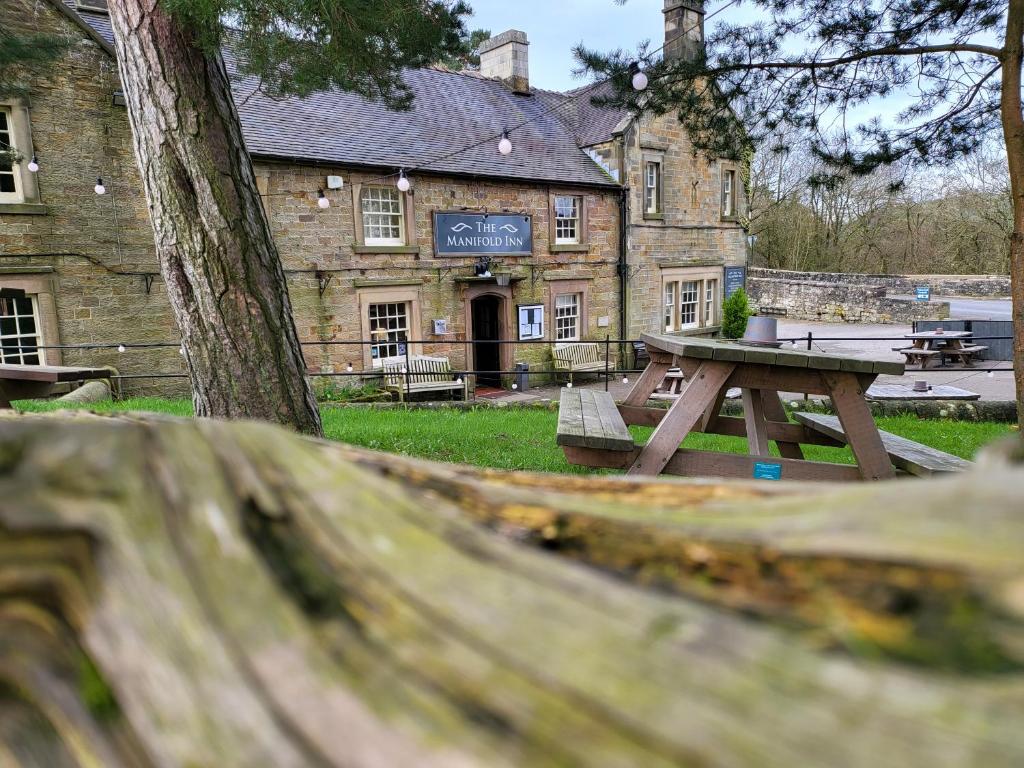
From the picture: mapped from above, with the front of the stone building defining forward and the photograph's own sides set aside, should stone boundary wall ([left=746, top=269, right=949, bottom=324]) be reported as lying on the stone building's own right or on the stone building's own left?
on the stone building's own left

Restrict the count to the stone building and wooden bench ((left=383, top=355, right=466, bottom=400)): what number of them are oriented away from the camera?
0

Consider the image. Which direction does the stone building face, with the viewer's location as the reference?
facing the viewer and to the right of the viewer

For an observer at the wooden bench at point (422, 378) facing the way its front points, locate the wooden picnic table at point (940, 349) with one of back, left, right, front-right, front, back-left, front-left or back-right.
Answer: front-left

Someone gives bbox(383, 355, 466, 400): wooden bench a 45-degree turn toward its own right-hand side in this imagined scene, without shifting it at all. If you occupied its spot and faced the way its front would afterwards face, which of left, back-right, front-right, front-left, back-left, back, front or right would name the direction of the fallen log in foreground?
front

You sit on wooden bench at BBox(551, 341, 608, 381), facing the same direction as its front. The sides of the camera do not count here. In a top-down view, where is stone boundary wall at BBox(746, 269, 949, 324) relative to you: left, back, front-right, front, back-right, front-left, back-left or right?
left

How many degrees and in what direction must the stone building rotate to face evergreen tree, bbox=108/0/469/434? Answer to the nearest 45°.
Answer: approximately 45° to its right

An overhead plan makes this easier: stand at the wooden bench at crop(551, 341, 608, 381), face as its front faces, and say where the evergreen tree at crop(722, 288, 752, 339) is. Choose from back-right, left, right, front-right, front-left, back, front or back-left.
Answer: left

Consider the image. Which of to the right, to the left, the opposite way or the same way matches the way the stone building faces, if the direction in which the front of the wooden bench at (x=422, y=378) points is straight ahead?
the same way

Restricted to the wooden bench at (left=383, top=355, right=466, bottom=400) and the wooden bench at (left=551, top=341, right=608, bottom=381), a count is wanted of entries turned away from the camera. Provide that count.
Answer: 0

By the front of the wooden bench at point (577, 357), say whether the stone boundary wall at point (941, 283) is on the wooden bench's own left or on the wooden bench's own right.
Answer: on the wooden bench's own left

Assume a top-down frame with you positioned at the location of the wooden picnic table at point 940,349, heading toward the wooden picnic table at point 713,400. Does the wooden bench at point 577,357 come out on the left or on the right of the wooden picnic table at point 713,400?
right

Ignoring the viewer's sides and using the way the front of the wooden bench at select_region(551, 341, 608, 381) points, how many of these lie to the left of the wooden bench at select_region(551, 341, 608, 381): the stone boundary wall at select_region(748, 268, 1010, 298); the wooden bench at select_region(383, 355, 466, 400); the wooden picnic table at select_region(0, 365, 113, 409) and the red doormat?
1
